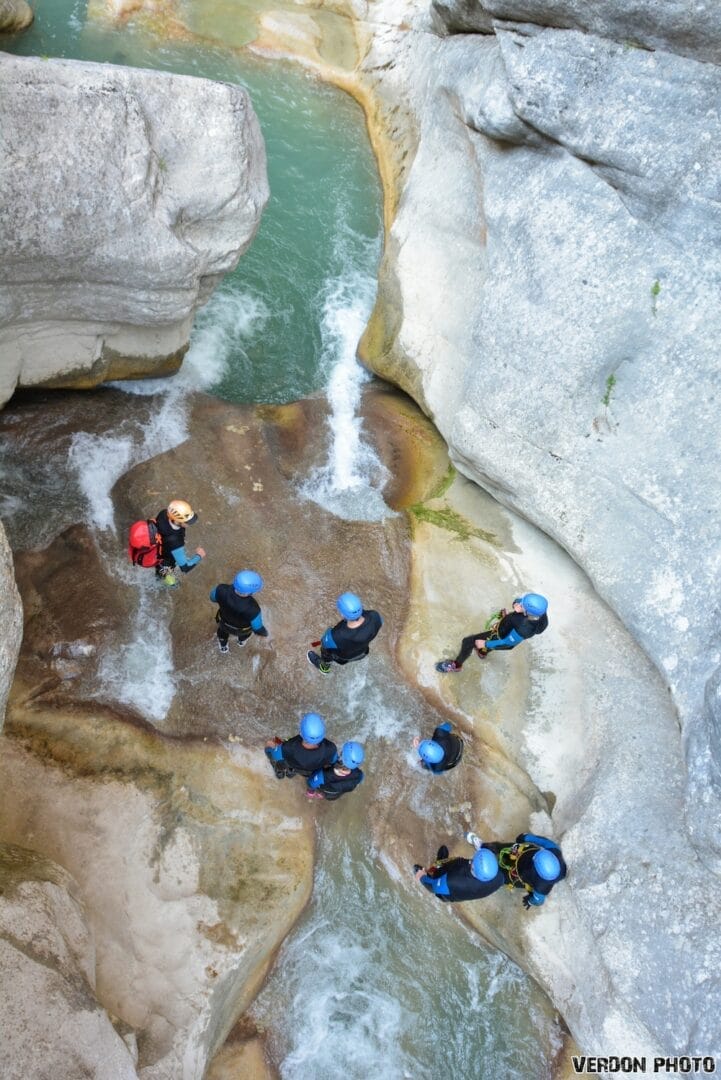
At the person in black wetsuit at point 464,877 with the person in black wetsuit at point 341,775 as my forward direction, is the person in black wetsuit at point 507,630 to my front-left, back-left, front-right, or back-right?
front-right

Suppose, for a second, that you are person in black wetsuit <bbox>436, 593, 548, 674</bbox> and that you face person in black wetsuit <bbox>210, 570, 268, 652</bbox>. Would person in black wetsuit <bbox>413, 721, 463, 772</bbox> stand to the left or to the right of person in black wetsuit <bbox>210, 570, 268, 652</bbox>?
left

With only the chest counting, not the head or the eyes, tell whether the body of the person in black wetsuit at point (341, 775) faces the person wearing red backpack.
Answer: no

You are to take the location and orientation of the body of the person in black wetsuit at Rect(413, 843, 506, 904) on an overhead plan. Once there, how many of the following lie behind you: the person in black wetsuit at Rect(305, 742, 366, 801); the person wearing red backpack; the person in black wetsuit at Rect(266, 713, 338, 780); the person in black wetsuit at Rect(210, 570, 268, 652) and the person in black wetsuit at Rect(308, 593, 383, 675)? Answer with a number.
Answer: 0

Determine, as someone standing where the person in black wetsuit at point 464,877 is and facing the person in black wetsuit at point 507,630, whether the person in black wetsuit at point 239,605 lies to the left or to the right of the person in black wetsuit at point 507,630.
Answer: left

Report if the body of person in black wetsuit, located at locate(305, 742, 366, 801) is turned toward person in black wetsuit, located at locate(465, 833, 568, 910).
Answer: no
